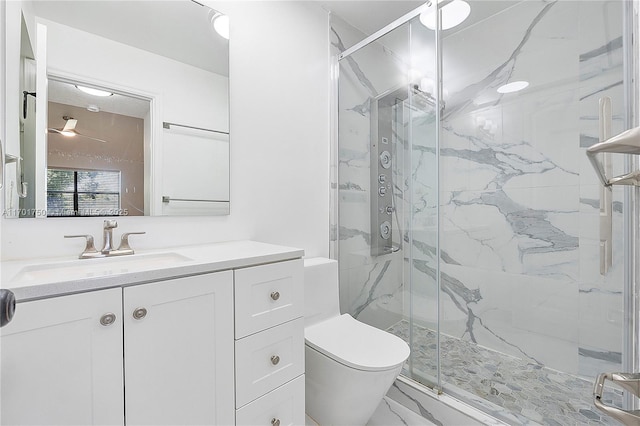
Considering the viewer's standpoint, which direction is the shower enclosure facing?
facing the viewer and to the left of the viewer

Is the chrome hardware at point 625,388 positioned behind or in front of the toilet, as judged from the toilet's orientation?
in front

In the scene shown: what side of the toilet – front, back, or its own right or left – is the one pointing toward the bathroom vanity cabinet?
right

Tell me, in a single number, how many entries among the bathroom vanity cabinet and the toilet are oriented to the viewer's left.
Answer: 0

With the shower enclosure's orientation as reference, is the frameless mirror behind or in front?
in front

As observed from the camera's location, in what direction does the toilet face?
facing the viewer and to the right of the viewer

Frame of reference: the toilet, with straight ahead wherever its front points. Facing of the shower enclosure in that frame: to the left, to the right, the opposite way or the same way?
to the right

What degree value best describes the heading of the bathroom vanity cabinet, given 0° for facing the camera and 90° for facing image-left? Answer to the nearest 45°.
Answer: approximately 315°

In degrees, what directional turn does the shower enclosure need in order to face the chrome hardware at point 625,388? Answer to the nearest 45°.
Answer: approximately 45° to its left
